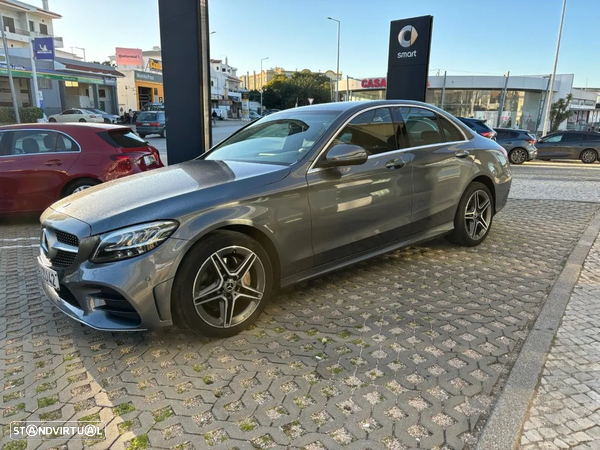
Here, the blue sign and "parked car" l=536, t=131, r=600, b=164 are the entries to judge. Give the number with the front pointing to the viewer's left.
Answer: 1

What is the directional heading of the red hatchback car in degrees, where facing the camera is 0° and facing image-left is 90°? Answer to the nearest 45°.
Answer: approximately 135°

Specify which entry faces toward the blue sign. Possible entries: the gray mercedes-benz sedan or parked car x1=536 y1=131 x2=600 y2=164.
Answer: the parked car

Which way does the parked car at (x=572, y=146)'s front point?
to the viewer's left

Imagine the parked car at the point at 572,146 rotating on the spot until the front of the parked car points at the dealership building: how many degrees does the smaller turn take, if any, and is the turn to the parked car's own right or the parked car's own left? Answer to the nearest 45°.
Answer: approximately 90° to the parked car's own right

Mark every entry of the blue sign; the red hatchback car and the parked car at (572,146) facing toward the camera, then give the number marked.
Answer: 1

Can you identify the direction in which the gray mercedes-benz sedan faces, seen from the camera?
facing the viewer and to the left of the viewer

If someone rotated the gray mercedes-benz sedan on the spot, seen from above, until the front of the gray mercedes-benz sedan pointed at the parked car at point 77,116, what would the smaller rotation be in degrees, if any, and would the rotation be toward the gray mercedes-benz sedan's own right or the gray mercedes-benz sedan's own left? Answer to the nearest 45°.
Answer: approximately 90° to the gray mercedes-benz sedan's own right

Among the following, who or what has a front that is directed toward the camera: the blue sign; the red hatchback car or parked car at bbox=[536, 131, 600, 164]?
the blue sign

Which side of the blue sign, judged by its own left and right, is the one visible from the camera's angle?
front

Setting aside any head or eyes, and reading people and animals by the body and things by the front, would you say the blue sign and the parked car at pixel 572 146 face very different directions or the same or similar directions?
very different directions

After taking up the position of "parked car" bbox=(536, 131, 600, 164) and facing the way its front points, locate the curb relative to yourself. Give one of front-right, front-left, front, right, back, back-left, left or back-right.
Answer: left

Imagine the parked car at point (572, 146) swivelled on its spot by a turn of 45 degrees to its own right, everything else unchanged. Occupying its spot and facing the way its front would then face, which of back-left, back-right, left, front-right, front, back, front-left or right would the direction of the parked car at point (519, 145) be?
left
